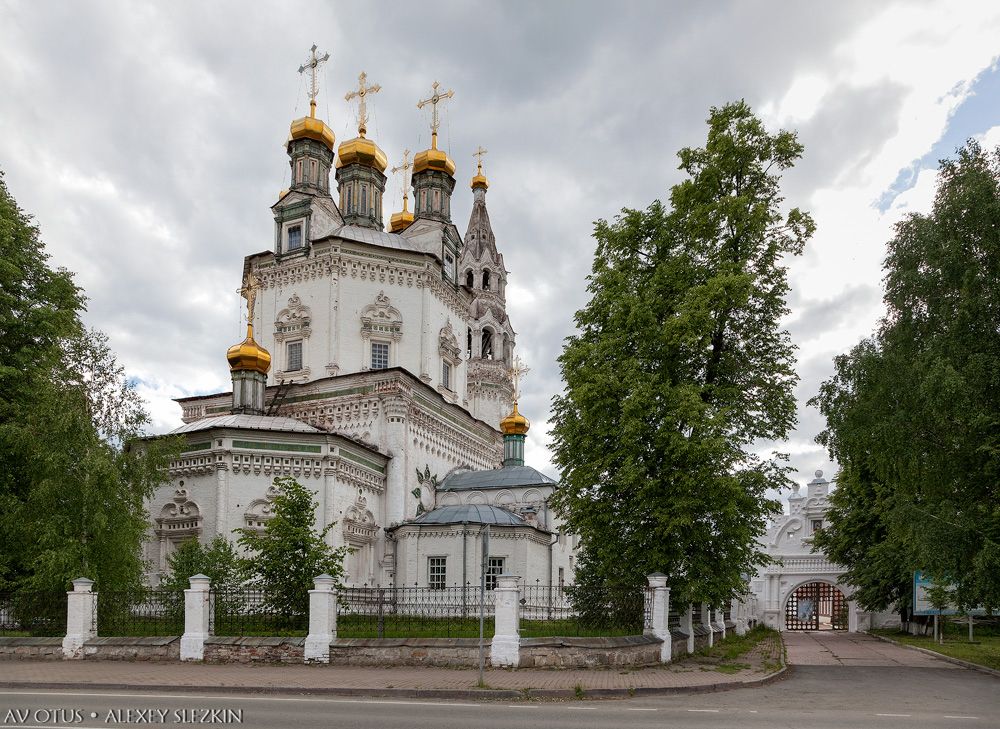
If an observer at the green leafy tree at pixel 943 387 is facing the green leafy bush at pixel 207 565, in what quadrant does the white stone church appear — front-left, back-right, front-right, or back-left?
front-right

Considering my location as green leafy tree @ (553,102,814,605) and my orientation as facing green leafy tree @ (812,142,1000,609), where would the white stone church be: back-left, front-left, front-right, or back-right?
back-left

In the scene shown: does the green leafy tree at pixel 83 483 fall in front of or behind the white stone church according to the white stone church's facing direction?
behind

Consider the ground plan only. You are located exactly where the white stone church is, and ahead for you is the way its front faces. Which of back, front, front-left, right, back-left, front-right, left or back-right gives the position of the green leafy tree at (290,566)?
back-right

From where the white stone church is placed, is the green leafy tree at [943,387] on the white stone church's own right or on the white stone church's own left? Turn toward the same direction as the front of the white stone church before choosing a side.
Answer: on the white stone church's own right

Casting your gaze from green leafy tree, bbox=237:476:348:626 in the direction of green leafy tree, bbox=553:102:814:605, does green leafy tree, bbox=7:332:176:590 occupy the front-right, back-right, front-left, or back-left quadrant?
back-left

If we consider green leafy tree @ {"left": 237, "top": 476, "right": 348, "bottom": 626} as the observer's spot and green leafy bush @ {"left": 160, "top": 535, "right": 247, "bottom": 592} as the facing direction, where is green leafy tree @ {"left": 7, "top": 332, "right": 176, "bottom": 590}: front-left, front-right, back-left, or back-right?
front-left

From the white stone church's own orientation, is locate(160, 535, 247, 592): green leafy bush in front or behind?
behind
